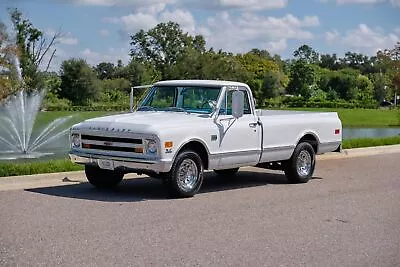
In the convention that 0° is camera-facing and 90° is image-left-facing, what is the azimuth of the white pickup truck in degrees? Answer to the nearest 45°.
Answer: approximately 45°

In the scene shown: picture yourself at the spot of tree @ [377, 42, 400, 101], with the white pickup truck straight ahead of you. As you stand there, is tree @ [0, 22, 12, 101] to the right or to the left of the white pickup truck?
right

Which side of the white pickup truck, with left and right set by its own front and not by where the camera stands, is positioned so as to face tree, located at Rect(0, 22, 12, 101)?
right

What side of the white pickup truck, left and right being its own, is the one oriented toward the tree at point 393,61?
back
